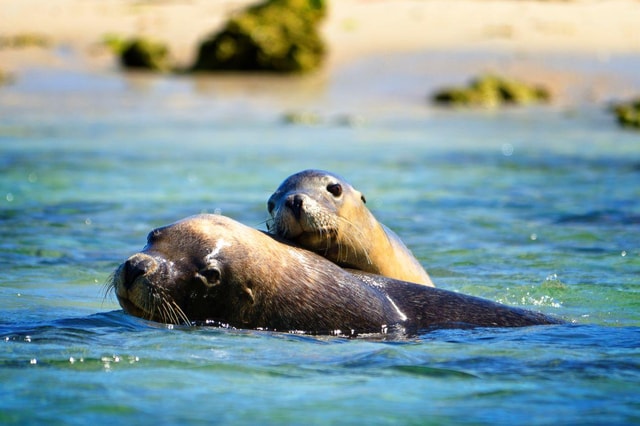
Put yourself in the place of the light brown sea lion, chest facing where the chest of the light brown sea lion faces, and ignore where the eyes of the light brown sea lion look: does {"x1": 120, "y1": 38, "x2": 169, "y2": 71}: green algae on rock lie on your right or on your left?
on your right

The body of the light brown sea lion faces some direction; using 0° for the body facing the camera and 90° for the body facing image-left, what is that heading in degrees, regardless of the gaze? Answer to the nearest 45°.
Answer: approximately 45°

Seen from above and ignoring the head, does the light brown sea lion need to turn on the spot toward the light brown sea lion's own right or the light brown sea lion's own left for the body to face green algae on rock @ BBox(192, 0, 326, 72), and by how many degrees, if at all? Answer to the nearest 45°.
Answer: approximately 135° to the light brown sea lion's own right

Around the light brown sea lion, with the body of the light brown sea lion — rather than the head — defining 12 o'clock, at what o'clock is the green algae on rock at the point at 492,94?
The green algae on rock is roughly at 5 o'clock from the light brown sea lion.
